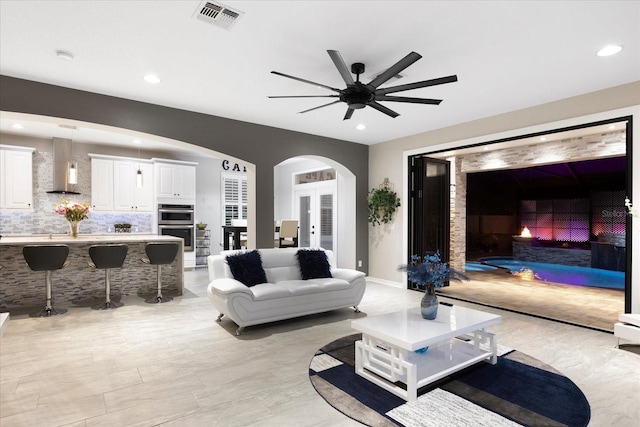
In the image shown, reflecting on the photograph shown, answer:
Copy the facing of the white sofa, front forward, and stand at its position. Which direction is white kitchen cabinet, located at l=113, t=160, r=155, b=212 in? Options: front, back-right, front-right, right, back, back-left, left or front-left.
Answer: back

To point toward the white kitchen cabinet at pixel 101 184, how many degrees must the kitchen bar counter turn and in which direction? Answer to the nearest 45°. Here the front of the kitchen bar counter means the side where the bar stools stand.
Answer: approximately 180°

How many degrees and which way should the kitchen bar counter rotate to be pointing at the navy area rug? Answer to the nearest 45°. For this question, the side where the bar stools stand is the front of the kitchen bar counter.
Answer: approximately 45° to its left

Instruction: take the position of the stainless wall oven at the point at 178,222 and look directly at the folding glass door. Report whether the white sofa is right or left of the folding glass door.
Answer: right

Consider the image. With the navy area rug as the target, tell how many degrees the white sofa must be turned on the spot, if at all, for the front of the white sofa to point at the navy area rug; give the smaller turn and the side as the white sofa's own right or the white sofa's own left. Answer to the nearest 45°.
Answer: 0° — it already faces it

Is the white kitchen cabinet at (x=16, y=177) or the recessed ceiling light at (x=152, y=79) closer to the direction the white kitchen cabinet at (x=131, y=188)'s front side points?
the recessed ceiling light

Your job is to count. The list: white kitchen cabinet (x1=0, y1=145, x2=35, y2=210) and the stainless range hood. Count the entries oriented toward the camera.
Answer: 2

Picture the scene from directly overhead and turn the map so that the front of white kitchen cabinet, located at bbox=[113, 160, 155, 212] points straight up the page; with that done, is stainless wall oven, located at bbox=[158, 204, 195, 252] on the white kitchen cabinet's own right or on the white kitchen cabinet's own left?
on the white kitchen cabinet's own left

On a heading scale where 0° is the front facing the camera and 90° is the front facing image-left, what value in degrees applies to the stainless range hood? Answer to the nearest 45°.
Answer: approximately 0°
